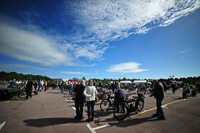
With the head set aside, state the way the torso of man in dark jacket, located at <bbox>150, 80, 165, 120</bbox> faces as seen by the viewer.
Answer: to the viewer's left

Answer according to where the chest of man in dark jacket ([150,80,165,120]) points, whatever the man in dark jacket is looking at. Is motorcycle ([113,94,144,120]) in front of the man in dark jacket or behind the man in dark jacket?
in front
